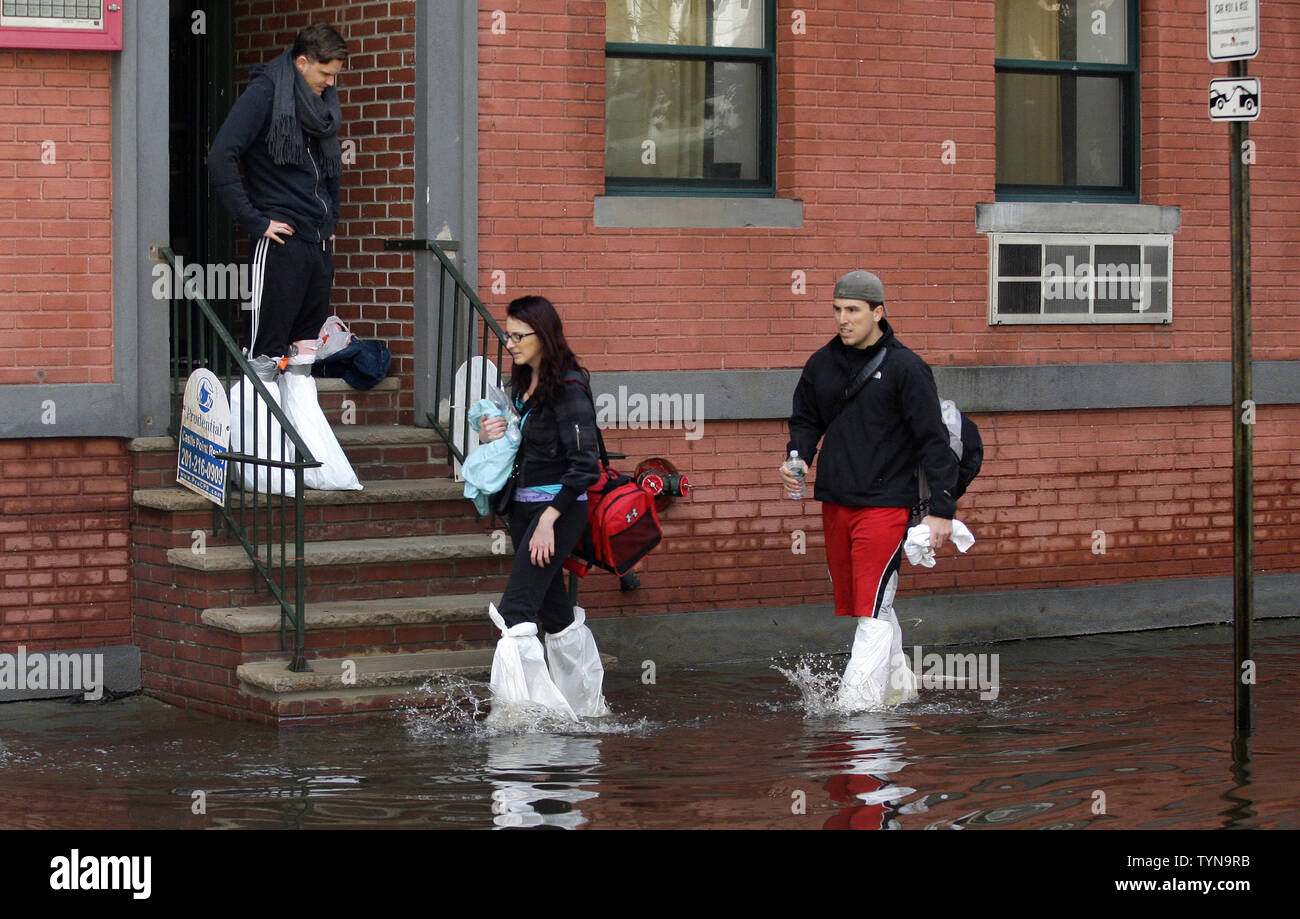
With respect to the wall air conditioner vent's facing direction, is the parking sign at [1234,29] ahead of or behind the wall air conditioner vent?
ahead

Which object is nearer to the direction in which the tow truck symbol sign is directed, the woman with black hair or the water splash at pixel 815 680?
the woman with black hair

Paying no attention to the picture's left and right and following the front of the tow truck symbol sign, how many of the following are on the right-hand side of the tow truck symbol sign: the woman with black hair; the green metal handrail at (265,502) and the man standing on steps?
3

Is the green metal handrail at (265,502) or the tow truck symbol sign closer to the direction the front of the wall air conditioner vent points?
the tow truck symbol sign

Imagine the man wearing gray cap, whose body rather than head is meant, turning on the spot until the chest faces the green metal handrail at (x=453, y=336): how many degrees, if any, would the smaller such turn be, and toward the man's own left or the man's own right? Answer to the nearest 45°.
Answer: approximately 90° to the man's own right

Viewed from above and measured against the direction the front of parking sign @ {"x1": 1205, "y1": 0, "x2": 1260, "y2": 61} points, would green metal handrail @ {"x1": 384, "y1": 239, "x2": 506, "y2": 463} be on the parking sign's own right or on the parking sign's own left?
on the parking sign's own right

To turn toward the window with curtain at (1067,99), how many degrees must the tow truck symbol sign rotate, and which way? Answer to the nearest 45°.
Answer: approximately 180°

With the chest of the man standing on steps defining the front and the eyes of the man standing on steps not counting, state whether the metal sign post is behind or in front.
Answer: in front

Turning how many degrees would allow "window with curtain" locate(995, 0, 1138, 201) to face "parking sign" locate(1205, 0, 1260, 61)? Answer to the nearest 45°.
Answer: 0° — it already faces it
